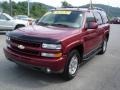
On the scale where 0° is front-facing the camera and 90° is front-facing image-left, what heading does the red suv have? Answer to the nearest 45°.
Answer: approximately 45°
